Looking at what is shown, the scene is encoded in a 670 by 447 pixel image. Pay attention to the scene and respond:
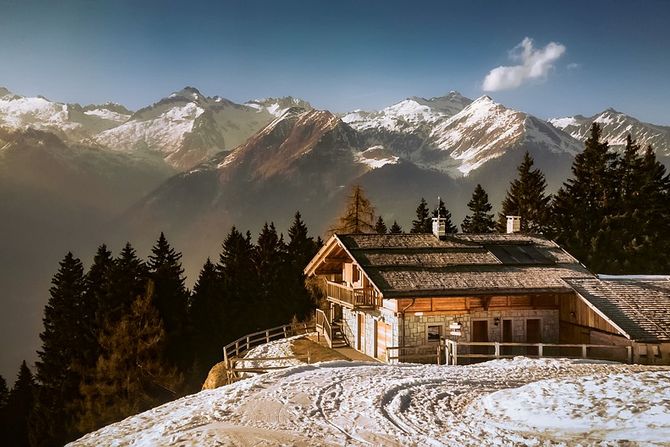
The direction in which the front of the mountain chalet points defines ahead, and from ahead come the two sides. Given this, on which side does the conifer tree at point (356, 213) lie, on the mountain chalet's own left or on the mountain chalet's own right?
on the mountain chalet's own right

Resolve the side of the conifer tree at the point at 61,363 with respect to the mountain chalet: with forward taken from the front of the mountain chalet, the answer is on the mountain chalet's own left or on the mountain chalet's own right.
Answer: on the mountain chalet's own right

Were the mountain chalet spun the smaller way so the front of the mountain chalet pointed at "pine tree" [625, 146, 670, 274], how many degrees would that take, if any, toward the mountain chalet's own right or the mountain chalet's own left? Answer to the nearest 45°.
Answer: approximately 180°

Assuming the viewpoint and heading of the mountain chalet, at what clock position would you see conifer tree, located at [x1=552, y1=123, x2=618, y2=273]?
The conifer tree is roughly at 7 o'clock from the mountain chalet.

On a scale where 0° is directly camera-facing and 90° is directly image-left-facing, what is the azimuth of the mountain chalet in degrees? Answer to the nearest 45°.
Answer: approximately 45°

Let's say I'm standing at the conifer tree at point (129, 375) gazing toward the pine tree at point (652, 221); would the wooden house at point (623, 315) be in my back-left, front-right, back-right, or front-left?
front-right

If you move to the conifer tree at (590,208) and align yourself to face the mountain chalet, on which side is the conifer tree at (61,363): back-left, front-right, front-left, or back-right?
front-right
